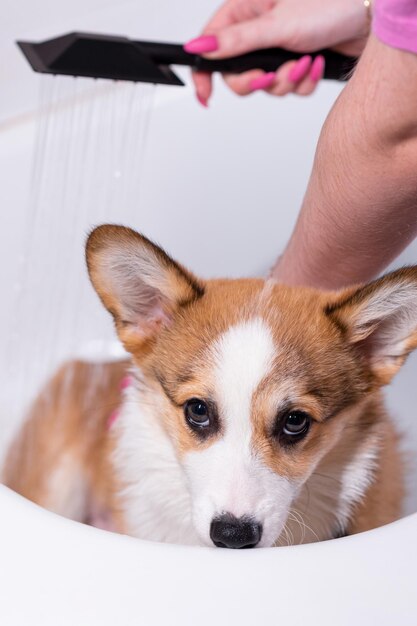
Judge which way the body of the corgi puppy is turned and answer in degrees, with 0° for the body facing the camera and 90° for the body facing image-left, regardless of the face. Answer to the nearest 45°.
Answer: approximately 315°

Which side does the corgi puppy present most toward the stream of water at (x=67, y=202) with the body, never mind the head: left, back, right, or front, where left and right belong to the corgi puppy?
back
